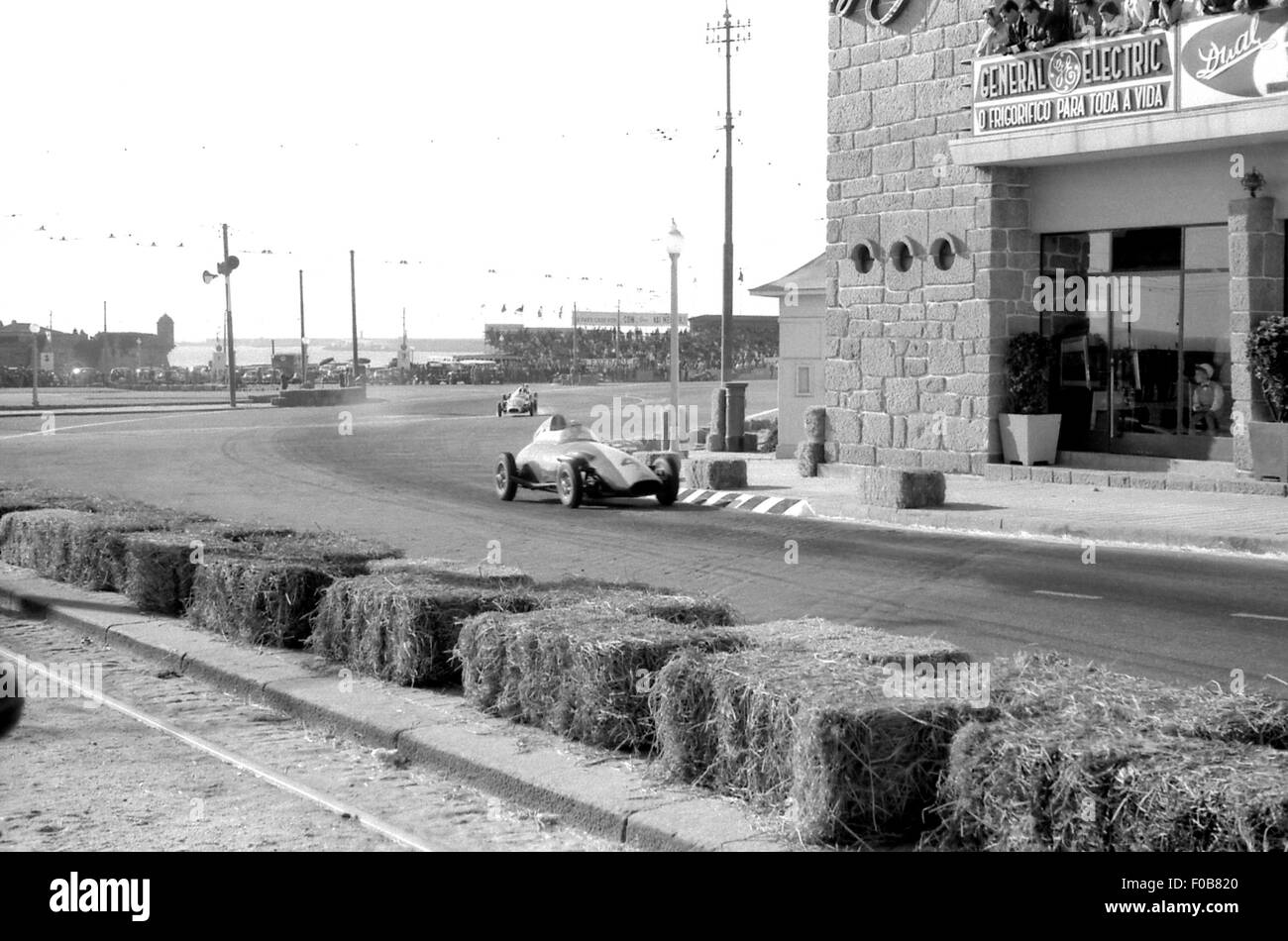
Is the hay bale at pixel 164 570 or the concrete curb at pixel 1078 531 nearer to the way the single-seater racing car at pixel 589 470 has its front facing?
the concrete curb

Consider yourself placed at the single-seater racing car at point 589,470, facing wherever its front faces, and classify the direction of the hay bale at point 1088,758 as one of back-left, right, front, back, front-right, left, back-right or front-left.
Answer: front-right

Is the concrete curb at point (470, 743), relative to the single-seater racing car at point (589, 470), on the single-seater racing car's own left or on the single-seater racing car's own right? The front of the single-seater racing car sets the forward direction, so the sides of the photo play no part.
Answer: on the single-seater racing car's own right

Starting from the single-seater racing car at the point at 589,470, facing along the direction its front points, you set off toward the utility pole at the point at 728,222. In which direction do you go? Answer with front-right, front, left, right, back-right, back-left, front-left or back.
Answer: back-left

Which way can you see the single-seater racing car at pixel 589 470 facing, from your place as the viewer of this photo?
facing the viewer and to the right of the viewer

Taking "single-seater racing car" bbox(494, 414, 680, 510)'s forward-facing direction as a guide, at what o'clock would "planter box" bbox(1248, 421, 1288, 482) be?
The planter box is roughly at 11 o'clock from the single-seater racing car.

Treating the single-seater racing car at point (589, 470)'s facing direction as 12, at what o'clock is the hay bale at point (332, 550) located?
The hay bale is roughly at 2 o'clock from the single-seater racing car.

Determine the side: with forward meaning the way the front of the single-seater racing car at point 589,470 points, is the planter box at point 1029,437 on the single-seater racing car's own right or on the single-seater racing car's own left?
on the single-seater racing car's own left

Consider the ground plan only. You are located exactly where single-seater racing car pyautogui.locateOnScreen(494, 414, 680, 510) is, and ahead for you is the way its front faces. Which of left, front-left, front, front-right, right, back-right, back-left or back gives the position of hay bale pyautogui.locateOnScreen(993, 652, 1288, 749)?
front-right

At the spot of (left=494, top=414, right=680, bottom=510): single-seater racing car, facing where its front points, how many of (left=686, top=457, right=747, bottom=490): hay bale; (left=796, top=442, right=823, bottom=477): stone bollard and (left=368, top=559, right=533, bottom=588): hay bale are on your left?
2

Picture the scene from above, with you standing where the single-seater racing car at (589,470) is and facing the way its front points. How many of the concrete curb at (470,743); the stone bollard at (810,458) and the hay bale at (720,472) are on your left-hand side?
2

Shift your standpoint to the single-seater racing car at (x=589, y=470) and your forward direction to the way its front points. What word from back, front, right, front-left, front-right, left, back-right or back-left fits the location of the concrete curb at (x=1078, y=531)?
front

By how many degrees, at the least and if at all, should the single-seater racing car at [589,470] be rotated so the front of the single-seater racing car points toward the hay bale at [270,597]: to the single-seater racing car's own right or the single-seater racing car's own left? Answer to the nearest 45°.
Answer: approximately 45° to the single-seater racing car's own right

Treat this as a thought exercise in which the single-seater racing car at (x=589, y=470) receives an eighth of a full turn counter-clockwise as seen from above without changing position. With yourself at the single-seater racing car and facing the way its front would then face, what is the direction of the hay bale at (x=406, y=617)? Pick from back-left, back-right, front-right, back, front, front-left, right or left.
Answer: right

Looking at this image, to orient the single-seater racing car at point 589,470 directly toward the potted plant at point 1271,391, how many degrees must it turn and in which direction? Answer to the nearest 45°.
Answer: approximately 45° to its left

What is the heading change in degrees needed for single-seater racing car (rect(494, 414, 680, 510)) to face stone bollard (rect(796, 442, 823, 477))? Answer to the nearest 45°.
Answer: approximately 90° to its left
